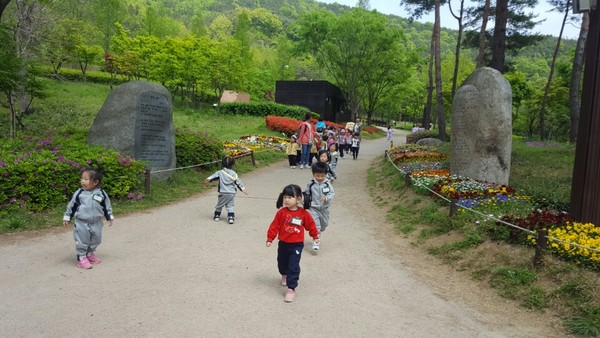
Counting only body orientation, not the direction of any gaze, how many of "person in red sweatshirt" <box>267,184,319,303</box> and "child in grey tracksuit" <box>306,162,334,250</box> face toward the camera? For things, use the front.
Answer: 2

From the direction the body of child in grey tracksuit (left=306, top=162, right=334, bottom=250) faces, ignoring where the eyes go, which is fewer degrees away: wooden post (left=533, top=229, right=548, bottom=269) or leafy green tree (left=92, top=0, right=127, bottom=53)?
the wooden post

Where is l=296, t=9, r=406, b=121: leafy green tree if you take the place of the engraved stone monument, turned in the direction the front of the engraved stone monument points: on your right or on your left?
on your left

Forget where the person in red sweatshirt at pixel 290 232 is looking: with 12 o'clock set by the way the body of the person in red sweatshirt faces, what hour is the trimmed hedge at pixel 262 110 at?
The trimmed hedge is roughly at 6 o'clock from the person in red sweatshirt.

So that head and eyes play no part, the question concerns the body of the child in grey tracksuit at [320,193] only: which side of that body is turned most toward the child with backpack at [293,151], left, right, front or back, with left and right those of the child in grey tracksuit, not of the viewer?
back

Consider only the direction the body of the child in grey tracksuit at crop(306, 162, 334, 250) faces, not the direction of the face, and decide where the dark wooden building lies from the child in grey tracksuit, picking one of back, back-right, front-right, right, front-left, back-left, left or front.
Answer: back
